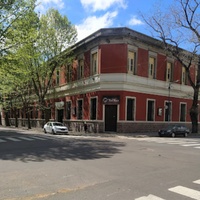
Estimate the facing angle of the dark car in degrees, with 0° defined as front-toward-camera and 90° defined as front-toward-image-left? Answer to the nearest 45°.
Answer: approximately 45°

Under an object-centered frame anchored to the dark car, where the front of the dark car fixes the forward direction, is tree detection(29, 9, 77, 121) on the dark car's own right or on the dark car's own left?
on the dark car's own right

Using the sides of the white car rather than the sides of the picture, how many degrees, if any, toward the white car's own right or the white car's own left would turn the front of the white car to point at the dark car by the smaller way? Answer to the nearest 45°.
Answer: approximately 45° to the white car's own left
